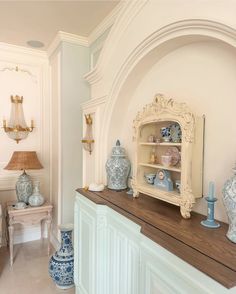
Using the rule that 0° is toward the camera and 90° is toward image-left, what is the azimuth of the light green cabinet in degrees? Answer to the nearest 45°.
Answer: approximately 45°

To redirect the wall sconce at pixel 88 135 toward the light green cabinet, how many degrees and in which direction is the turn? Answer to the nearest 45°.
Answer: approximately 45° to its left

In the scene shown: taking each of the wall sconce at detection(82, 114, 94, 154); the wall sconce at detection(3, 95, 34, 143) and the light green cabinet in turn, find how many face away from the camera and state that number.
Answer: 0

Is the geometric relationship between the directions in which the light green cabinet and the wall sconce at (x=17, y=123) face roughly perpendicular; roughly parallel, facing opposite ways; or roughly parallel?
roughly perpendicular

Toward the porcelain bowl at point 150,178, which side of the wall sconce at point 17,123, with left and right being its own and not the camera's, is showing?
front

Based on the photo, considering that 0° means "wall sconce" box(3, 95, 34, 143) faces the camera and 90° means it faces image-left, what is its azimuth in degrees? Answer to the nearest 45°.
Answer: approximately 0°

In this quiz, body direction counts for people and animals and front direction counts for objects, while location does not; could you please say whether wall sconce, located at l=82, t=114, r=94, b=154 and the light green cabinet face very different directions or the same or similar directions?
same or similar directions

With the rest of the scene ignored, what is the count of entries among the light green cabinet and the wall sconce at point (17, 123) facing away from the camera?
0

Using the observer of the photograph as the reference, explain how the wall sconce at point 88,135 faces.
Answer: facing the viewer and to the left of the viewer
